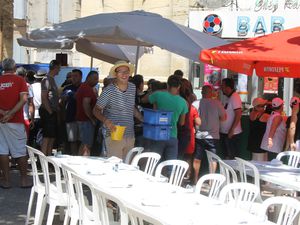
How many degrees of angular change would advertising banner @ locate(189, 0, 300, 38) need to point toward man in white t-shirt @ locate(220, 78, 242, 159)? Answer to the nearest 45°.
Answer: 0° — it already faces them

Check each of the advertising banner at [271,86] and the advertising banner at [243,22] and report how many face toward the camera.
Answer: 2

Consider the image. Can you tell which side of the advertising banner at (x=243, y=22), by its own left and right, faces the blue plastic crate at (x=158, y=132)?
front

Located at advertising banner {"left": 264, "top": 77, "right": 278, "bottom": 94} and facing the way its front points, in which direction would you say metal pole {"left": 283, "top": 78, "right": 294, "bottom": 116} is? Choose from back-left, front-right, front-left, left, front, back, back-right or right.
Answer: front-left

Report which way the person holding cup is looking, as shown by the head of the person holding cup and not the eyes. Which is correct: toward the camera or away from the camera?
toward the camera

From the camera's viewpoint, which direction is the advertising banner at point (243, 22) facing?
toward the camera

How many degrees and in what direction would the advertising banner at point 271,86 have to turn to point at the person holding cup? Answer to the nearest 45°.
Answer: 0° — it already faces them

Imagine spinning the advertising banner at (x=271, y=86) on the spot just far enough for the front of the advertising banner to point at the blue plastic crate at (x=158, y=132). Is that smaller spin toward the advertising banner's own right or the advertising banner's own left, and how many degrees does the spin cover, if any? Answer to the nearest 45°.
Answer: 0° — it already faces it

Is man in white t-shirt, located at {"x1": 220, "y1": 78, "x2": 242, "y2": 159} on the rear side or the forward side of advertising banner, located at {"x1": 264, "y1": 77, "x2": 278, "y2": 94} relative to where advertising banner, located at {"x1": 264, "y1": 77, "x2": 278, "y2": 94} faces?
on the forward side

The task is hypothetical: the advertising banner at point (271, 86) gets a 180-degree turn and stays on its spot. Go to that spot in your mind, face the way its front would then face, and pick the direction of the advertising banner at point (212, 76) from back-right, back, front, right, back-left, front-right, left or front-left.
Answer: left

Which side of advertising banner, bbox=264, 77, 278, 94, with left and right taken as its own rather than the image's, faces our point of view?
front
